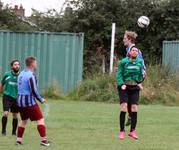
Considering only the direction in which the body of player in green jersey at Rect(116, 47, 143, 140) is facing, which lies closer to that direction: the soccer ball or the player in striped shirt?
the player in striped shirt

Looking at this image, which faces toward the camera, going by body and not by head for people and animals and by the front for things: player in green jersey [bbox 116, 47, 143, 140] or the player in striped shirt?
the player in green jersey

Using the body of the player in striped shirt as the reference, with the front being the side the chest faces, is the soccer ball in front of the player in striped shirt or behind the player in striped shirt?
in front

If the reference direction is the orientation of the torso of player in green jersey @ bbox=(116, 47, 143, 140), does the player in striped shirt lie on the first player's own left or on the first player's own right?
on the first player's own right

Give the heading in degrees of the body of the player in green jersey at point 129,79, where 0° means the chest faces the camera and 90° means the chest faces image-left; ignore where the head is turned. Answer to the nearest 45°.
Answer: approximately 0°

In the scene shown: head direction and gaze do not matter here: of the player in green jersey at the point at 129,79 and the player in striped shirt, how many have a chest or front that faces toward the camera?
1

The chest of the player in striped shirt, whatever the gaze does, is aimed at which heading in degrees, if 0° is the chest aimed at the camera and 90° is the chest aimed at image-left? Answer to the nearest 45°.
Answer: approximately 225°

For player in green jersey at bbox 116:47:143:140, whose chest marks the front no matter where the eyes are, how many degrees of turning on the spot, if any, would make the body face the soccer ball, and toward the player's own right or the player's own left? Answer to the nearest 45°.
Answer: approximately 180°
